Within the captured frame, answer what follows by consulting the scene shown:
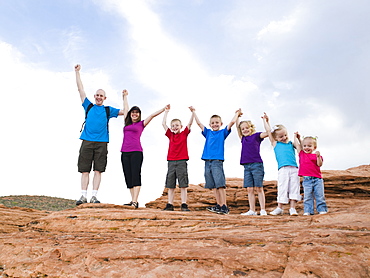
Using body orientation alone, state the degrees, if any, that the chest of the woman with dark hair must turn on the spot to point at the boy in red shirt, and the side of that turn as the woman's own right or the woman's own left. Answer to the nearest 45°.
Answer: approximately 90° to the woman's own left

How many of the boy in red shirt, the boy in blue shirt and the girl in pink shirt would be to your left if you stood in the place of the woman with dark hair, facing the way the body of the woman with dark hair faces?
3

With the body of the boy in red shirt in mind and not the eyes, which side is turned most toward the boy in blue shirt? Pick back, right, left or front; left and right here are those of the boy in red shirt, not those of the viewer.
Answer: left

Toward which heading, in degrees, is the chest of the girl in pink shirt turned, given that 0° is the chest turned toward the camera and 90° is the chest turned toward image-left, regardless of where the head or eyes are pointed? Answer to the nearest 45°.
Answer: approximately 0°

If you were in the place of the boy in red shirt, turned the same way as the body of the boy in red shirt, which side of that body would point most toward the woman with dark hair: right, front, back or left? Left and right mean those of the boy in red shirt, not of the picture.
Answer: right

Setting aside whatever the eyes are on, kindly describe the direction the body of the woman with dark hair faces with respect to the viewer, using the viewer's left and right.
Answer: facing the viewer

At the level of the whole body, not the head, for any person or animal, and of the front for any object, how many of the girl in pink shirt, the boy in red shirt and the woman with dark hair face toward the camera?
3

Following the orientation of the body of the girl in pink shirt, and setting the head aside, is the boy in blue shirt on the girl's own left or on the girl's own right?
on the girl's own right

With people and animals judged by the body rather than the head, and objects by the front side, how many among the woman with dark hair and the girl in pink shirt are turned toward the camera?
2

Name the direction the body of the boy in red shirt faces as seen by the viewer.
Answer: toward the camera

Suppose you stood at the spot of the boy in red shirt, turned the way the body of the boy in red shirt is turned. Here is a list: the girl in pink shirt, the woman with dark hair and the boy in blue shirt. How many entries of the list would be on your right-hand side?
1
